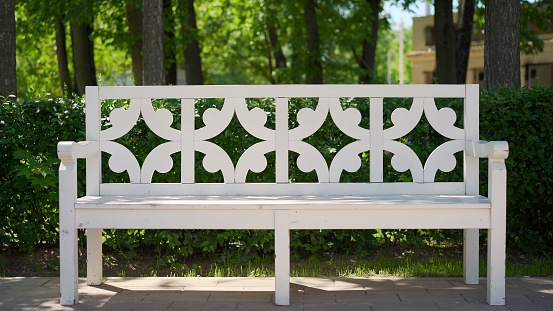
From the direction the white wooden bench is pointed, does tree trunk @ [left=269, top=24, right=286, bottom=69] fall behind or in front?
behind

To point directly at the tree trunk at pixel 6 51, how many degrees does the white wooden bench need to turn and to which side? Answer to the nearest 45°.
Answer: approximately 135° to its right

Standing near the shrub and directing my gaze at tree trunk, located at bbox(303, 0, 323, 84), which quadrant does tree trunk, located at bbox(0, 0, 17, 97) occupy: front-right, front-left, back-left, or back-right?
front-left

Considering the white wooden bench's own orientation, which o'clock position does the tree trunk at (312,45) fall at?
The tree trunk is roughly at 6 o'clock from the white wooden bench.

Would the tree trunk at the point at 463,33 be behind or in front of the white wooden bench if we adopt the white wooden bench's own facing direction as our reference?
behind

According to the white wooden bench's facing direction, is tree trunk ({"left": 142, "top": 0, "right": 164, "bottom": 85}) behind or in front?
behind

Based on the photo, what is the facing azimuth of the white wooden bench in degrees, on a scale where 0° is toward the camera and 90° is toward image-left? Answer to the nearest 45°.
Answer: approximately 0°

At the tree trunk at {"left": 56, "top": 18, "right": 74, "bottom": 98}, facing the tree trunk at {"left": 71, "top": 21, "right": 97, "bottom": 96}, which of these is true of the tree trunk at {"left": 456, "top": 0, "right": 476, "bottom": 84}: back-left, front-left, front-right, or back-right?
front-left

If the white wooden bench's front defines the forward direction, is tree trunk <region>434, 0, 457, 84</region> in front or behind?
behind
